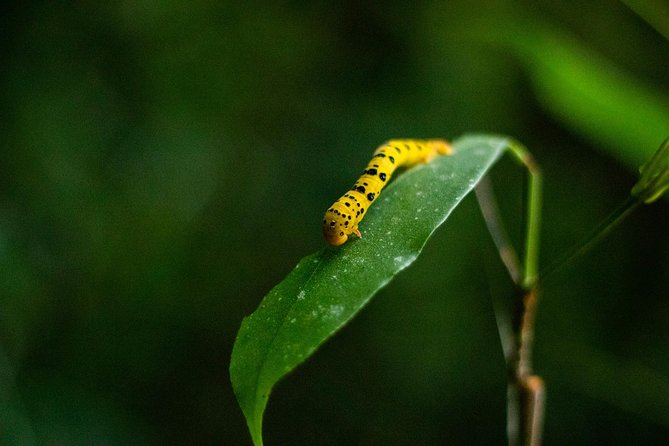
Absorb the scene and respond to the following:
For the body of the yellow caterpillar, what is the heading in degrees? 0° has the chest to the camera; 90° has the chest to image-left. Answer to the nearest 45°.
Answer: approximately 45°
